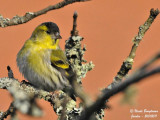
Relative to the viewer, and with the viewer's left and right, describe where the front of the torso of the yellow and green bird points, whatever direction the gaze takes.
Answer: facing the viewer and to the left of the viewer

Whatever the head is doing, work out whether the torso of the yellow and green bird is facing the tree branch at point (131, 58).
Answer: no

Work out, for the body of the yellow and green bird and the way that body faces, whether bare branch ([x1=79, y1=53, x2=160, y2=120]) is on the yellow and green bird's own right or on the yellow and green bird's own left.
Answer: on the yellow and green bird's own left
